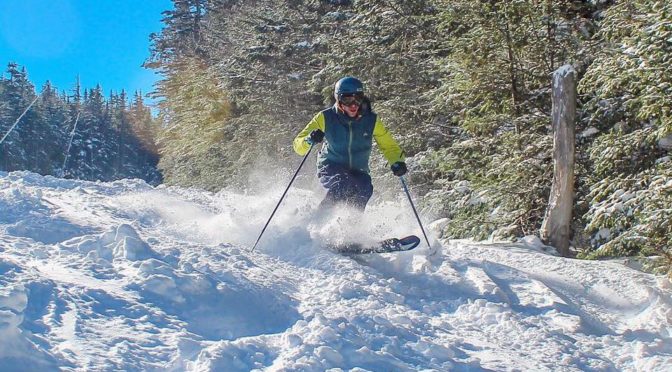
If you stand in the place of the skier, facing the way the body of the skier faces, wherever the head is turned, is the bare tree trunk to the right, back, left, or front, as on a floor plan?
left

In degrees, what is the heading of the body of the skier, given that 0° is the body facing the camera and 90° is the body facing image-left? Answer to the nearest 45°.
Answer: approximately 0°
